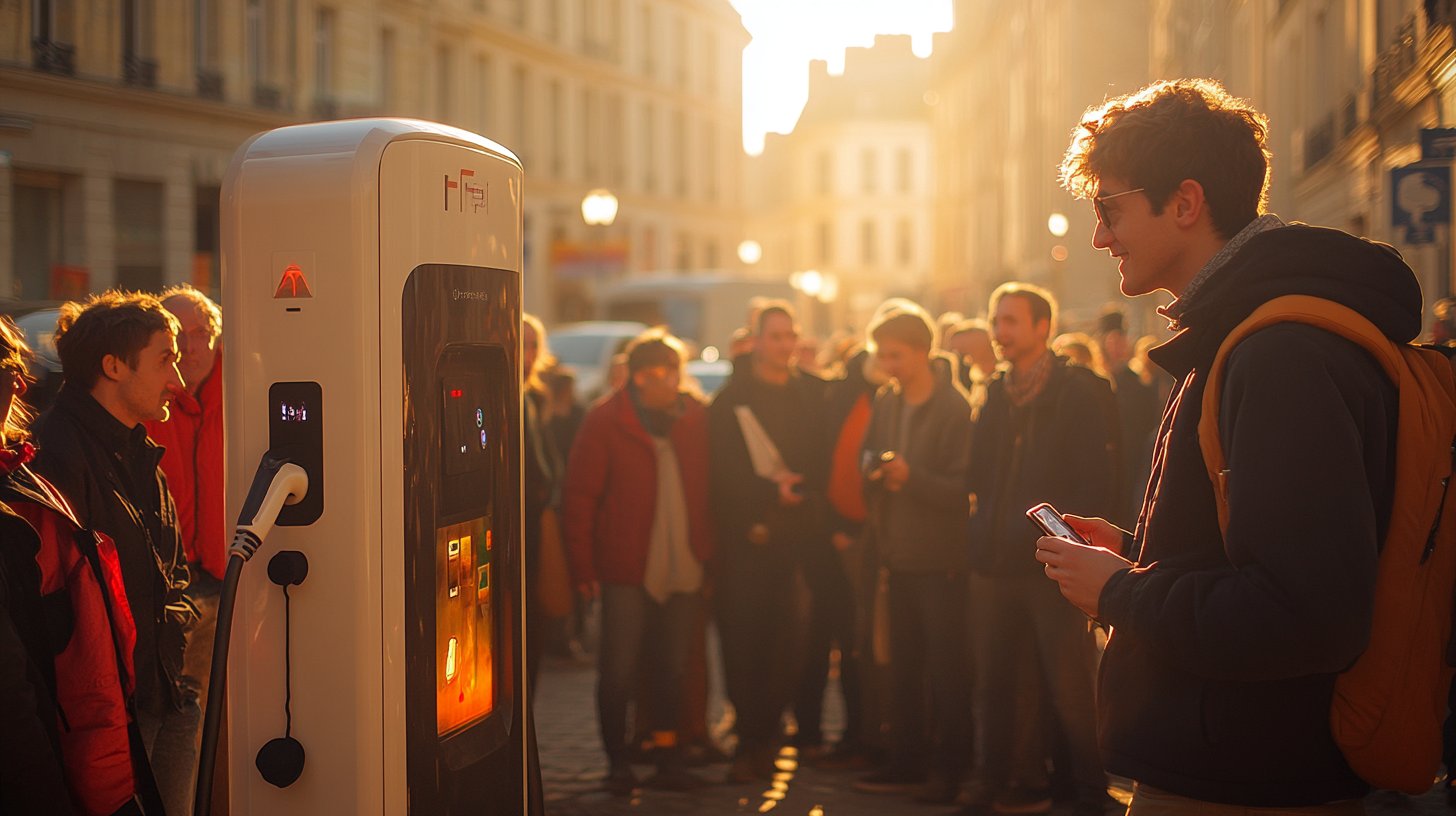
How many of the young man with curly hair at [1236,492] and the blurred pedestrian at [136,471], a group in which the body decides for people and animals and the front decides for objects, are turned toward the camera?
0

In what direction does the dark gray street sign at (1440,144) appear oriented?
toward the camera

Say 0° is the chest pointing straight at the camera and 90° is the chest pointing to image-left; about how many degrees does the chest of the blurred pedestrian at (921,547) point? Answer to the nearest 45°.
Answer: approximately 45°

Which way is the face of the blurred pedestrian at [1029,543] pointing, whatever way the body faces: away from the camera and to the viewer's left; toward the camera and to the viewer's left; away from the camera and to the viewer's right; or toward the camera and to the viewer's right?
toward the camera and to the viewer's left

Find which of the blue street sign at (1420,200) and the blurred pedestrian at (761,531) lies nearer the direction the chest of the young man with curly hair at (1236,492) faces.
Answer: the blurred pedestrian

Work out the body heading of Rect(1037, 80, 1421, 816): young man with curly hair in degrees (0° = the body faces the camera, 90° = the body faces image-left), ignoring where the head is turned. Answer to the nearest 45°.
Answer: approximately 90°

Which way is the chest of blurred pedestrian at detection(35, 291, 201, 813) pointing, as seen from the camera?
to the viewer's right

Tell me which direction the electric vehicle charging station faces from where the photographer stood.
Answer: facing the viewer and to the right of the viewer

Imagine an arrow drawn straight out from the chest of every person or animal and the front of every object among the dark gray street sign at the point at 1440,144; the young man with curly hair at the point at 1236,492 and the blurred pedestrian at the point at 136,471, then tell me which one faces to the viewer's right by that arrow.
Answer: the blurred pedestrian

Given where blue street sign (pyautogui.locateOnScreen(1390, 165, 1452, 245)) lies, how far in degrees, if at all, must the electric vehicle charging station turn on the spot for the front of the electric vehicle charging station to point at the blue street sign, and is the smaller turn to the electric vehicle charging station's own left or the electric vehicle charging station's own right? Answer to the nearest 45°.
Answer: approximately 90° to the electric vehicle charging station's own left

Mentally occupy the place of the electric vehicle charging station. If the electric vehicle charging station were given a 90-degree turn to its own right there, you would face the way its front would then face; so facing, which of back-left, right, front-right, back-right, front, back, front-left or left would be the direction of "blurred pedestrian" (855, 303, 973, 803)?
back

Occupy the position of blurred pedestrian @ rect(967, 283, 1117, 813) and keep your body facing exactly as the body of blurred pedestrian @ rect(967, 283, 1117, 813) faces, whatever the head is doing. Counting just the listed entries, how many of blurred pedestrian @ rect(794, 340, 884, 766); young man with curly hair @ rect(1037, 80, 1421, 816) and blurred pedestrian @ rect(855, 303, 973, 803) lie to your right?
2

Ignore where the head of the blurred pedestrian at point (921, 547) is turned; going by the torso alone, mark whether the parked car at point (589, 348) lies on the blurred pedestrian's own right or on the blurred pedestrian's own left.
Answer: on the blurred pedestrian's own right

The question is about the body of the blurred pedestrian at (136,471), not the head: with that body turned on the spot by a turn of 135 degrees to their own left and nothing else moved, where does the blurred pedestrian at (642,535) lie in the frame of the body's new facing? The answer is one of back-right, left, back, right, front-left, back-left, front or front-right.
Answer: right

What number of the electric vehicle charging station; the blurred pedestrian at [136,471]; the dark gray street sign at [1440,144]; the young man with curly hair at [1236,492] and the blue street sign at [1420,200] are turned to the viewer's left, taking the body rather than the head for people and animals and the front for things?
1

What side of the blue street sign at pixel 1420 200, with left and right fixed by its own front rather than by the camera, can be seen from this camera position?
front
